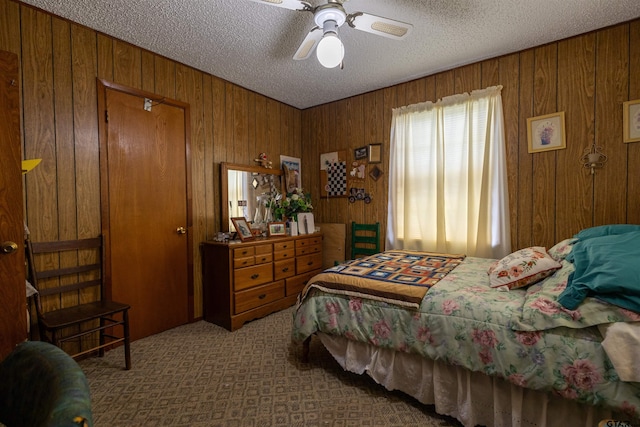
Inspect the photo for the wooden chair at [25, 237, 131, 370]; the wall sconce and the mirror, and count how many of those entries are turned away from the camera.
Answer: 0

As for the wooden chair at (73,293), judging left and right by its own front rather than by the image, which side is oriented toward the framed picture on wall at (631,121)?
front

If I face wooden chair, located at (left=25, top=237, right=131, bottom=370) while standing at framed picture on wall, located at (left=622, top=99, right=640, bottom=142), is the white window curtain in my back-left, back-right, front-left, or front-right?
front-right

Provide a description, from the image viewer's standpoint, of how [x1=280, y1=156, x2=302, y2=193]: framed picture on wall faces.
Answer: facing the viewer and to the right of the viewer

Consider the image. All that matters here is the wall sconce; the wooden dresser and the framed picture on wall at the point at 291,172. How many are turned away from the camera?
0

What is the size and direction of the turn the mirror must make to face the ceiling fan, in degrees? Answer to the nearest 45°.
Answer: approximately 45° to its right

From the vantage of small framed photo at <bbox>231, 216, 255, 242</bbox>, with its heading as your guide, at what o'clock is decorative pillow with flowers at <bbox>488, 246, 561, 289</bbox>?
The decorative pillow with flowers is roughly at 12 o'clock from the small framed photo.

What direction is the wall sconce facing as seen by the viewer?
toward the camera

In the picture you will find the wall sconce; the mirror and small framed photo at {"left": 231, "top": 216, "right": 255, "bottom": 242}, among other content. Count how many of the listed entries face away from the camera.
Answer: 0

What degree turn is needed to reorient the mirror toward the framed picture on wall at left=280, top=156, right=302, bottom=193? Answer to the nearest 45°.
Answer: approximately 90° to its left

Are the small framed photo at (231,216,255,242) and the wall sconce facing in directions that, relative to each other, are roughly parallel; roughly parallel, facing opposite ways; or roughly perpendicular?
roughly perpendicular

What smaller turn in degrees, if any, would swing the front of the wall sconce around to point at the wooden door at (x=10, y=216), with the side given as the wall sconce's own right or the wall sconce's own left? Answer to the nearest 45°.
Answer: approximately 45° to the wall sconce's own right

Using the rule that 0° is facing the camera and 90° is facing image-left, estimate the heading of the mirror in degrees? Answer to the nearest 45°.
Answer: approximately 315°

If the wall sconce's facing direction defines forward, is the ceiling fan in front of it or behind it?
in front

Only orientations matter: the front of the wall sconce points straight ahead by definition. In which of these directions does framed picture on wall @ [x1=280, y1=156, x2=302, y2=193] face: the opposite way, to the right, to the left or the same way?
to the left

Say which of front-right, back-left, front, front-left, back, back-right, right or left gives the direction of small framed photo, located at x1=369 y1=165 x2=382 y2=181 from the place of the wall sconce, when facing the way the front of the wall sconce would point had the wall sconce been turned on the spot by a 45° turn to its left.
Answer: back-right
